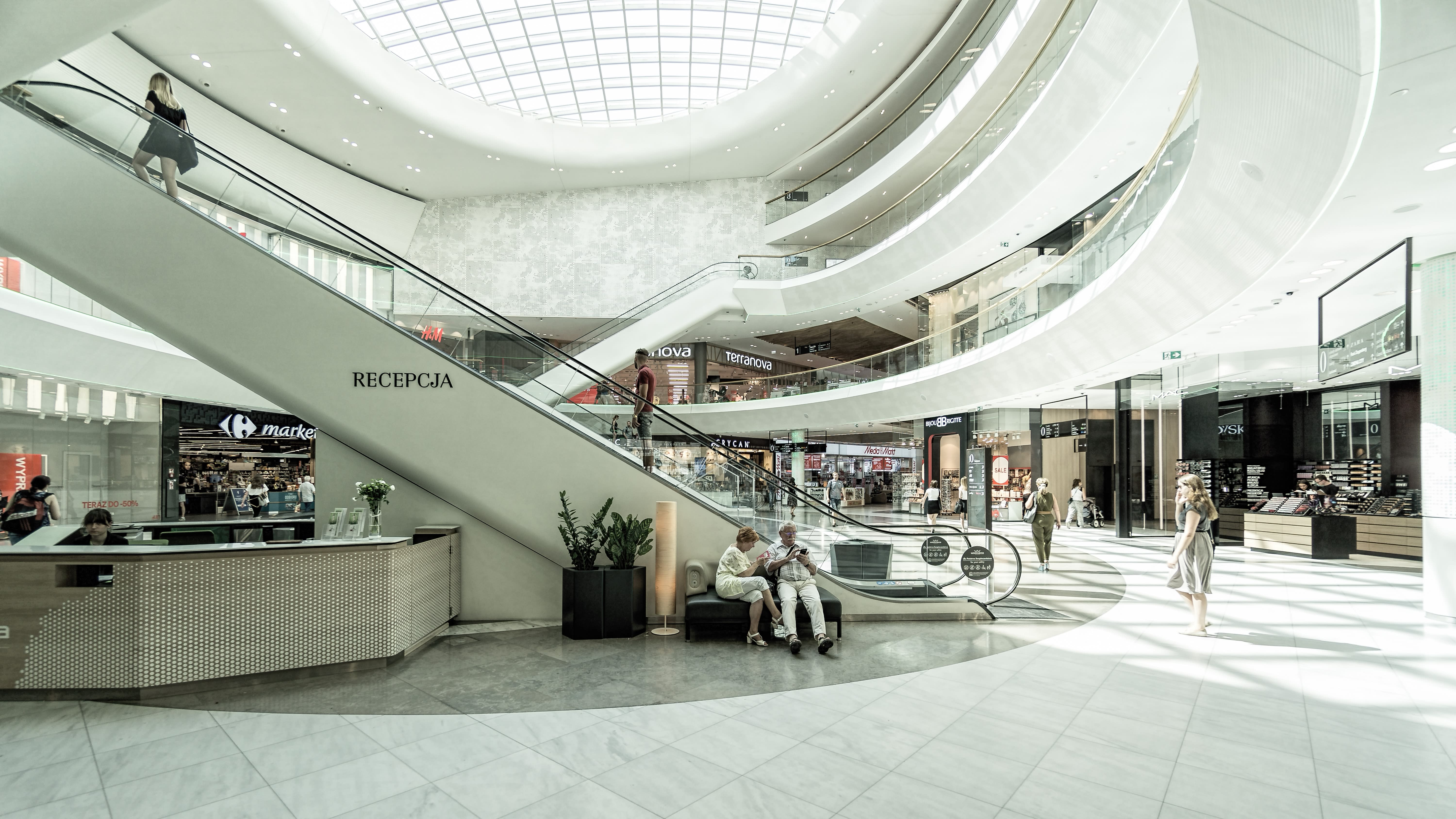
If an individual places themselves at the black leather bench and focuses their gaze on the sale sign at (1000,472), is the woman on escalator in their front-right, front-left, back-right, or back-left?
back-left

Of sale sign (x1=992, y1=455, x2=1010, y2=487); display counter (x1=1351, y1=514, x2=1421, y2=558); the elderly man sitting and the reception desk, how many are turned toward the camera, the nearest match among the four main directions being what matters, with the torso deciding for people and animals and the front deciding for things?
4

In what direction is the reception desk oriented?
toward the camera

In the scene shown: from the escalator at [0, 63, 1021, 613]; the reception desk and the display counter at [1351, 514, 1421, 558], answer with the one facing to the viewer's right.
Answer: the escalator

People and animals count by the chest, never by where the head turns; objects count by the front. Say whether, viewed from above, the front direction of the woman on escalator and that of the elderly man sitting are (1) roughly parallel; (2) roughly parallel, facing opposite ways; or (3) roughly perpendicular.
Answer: roughly perpendicular

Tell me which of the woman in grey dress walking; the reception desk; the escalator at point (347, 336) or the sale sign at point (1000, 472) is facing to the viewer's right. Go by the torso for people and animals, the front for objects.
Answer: the escalator

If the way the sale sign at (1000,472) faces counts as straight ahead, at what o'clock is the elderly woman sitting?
The elderly woman sitting is roughly at 12 o'clock from the sale sign.

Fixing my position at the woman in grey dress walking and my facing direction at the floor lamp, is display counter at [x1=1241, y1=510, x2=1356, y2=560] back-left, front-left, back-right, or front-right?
back-right

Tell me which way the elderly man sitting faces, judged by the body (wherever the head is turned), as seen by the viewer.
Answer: toward the camera

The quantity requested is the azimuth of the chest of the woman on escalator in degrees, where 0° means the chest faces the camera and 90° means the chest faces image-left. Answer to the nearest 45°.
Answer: approximately 135°

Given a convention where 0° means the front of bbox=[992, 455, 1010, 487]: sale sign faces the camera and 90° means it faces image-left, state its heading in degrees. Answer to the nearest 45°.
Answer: approximately 0°

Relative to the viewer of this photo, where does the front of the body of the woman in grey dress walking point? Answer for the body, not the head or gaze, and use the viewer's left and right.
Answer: facing to the left of the viewer
